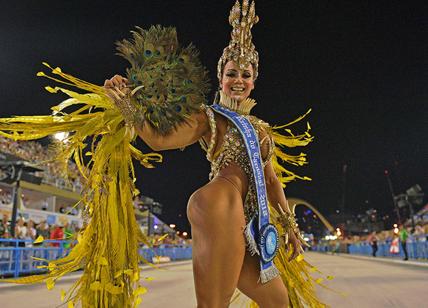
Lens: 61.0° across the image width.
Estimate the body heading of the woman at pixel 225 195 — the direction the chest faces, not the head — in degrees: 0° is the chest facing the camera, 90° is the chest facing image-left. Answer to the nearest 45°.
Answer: approximately 315°

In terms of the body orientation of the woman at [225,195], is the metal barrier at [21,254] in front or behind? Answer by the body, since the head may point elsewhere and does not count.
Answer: behind

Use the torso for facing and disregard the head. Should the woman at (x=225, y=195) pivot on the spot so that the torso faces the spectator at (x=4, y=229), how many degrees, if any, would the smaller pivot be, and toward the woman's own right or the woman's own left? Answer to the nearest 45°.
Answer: approximately 180°
